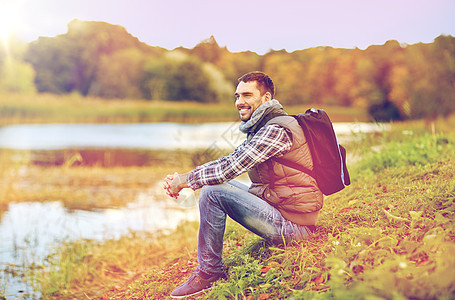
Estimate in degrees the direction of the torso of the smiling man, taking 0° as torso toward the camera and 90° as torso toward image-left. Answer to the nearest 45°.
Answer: approximately 90°
